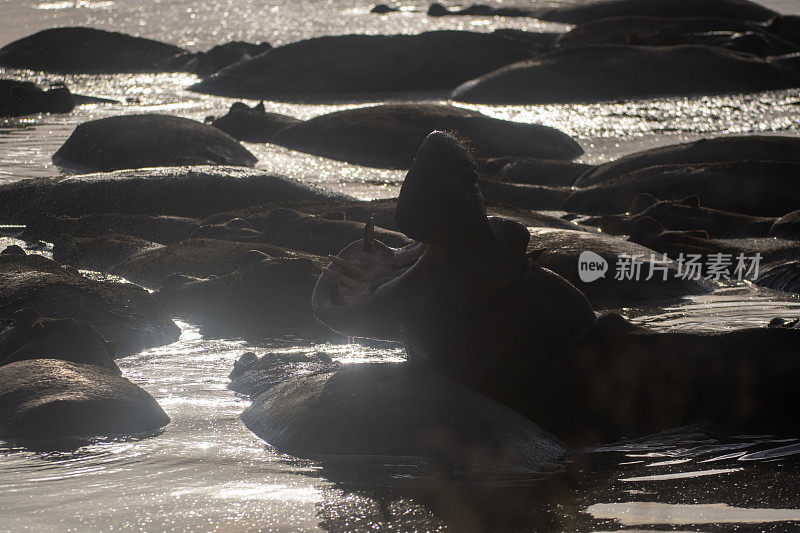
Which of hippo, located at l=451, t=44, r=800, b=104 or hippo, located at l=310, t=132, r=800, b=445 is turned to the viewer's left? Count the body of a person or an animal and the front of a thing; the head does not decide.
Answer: hippo, located at l=310, t=132, r=800, b=445

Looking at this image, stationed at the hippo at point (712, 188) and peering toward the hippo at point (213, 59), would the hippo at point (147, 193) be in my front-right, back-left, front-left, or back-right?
front-left

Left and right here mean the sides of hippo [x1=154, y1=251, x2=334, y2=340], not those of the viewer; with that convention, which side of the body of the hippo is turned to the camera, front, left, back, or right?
left

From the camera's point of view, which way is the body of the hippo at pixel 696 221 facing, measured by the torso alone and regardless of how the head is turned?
to the viewer's left
